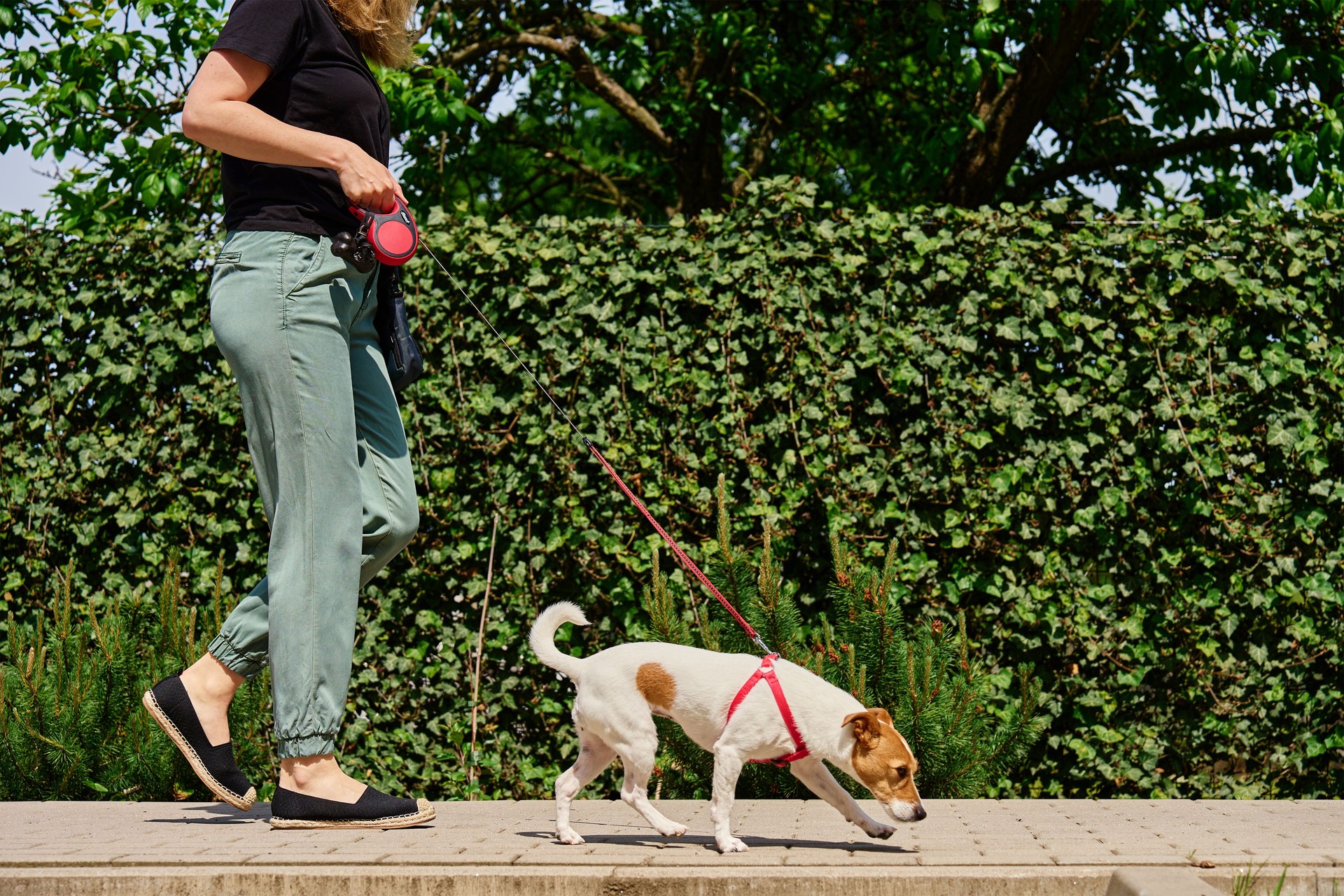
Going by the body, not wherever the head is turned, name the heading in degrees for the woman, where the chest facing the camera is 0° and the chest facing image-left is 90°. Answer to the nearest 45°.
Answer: approximately 270°

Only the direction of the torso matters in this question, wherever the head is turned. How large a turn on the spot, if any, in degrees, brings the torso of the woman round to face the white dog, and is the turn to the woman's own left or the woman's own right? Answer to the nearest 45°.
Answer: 0° — they already face it

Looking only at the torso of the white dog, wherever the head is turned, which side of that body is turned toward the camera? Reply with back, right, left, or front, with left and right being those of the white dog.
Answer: right

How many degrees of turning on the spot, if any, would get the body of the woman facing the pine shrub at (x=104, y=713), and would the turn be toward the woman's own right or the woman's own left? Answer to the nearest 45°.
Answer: approximately 90° to the woman's own left

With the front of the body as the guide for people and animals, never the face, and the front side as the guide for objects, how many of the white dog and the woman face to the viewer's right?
2

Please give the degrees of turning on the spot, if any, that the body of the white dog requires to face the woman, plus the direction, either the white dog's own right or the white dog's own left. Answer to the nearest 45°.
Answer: approximately 180°
